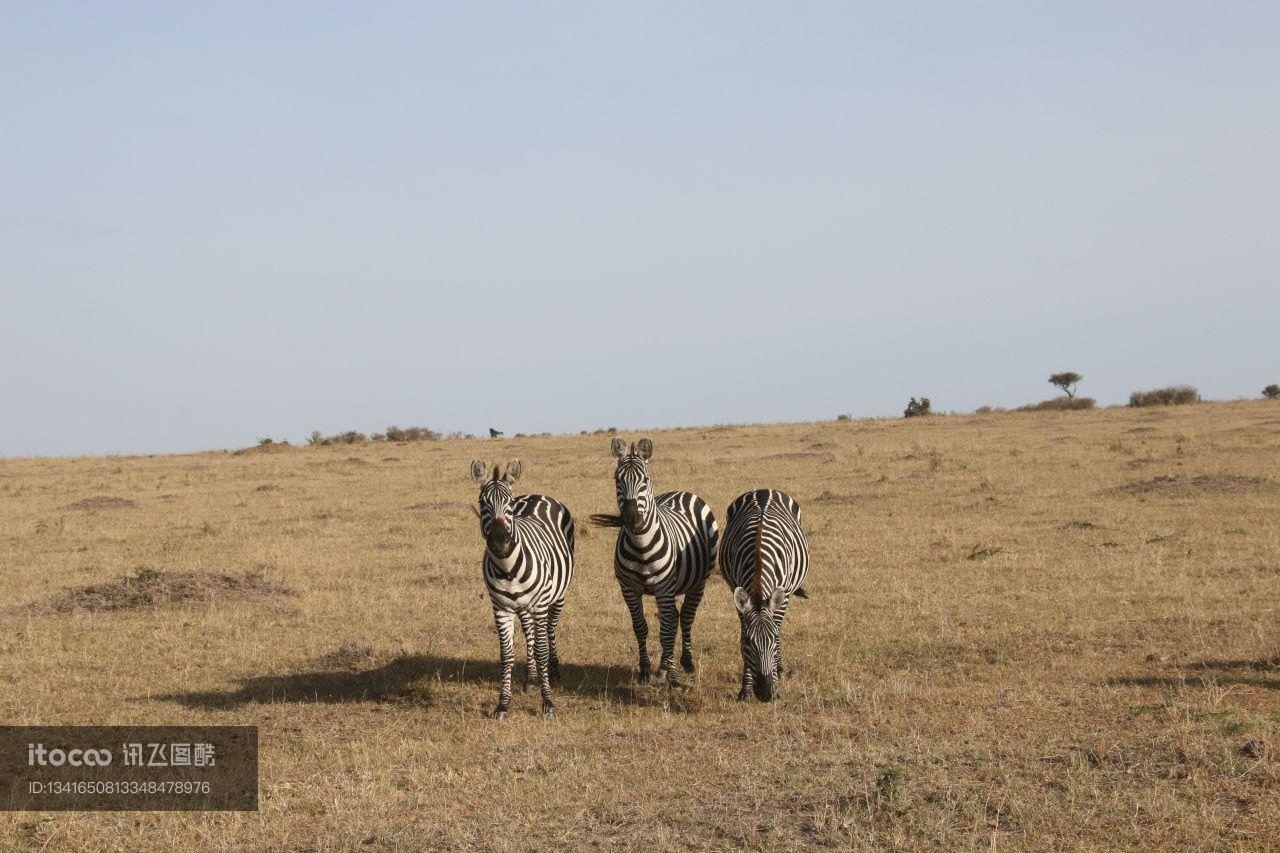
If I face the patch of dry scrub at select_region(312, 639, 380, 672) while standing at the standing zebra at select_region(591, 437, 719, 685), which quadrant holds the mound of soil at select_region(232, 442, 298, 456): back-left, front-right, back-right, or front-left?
front-right

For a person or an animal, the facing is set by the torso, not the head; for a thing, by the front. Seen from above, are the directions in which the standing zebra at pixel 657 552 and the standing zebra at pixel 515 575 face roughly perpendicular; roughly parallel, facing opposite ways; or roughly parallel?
roughly parallel

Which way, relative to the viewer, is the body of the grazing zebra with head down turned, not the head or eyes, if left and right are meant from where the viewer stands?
facing the viewer

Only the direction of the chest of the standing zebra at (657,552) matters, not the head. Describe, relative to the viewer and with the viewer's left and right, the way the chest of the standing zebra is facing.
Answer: facing the viewer and to the left of the viewer

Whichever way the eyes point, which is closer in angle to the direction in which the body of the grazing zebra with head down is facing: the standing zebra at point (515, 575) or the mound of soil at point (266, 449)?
the standing zebra

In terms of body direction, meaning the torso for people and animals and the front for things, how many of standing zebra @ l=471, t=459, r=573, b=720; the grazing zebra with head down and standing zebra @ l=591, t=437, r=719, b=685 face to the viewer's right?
0

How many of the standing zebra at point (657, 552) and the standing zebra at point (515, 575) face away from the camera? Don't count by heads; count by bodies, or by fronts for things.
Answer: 0

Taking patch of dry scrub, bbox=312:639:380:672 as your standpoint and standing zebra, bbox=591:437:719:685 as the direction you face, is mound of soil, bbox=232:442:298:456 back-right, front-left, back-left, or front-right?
back-left

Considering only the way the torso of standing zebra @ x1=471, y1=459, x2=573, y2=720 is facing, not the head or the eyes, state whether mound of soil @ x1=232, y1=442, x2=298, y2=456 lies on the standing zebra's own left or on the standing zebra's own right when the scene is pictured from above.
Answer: on the standing zebra's own right

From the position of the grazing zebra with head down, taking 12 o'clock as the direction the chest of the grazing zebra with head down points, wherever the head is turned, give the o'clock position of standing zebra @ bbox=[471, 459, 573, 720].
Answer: The standing zebra is roughly at 3 o'clock from the grazing zebra with head down.

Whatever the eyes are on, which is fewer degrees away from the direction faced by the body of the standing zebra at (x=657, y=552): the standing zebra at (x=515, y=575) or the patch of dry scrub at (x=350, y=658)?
the standing zebra

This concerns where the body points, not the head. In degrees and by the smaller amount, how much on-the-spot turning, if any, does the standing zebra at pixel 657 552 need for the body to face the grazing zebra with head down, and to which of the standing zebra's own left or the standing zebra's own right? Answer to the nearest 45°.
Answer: approximately 90° to the standing zebra's own left

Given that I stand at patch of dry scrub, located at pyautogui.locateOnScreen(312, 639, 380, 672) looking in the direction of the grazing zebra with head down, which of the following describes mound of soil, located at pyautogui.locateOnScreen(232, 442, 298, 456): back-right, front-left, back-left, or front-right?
back-left

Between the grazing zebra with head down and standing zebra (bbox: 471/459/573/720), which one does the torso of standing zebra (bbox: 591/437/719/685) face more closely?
the standing zebra

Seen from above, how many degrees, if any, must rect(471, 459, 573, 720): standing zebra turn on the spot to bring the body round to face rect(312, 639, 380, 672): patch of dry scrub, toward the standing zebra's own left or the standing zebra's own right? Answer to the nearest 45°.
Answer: approximately 90° to the standing zebra's own right
